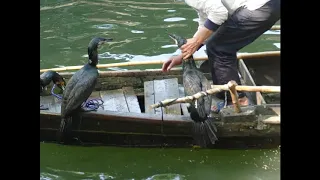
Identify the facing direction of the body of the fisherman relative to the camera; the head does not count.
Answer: to the viewer's left

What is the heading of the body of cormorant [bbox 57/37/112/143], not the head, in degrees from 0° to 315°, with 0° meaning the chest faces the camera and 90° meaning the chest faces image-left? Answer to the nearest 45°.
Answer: approximately 270°

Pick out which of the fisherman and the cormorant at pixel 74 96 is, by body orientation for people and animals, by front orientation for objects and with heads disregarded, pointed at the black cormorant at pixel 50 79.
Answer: the fisherman

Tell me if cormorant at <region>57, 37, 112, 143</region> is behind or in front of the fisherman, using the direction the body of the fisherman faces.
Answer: in front
